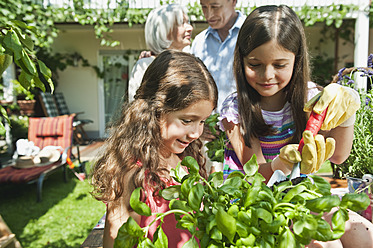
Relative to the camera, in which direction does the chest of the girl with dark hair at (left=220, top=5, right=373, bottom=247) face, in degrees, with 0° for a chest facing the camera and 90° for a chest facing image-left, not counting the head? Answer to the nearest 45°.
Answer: approximately 0°

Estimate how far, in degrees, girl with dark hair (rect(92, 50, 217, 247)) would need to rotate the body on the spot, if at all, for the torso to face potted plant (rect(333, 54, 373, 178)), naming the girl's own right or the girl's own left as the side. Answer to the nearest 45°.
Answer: approximately 45° to the girl's own left

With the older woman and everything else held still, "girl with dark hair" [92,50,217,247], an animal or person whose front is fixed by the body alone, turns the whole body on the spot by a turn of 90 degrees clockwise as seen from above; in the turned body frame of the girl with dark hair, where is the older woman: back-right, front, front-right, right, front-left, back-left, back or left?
back-right
